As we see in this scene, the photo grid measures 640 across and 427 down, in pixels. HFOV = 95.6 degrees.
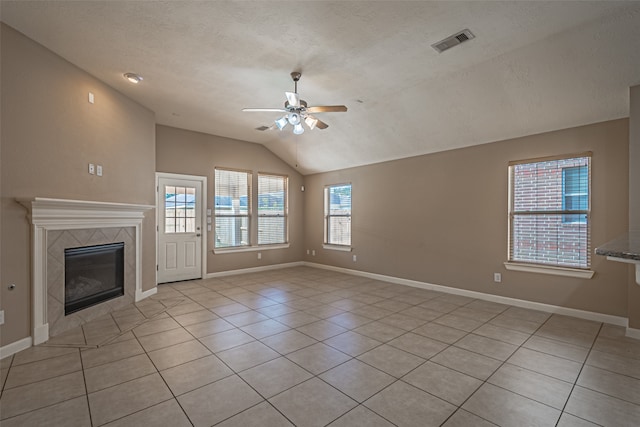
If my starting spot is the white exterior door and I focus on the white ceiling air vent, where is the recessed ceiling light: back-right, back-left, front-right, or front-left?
front-right

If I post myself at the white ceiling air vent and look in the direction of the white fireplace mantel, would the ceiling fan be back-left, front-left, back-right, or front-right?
front-right

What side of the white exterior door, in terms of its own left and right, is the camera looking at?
front

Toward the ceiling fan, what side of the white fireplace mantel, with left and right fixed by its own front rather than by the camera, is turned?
front

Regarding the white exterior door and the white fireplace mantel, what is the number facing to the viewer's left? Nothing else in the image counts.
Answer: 0

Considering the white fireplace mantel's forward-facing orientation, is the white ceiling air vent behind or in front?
in front

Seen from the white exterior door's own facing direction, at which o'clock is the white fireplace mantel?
The white fireplace mantel is roughly at 1 o'clock from the white exterior door.

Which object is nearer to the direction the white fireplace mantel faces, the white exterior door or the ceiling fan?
the ceiling fan

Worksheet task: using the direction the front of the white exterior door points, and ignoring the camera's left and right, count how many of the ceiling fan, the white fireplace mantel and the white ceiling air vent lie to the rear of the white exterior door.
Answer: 0

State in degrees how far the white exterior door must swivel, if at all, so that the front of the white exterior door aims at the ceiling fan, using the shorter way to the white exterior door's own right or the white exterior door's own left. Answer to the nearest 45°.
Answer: approximately 45° to the white exterior door's own left

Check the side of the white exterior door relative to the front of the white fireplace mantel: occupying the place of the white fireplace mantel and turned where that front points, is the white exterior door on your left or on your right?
on your left

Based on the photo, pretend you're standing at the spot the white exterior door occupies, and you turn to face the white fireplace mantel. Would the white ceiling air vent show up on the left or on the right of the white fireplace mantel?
left

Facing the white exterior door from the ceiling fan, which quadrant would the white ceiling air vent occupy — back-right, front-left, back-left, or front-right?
back-right
